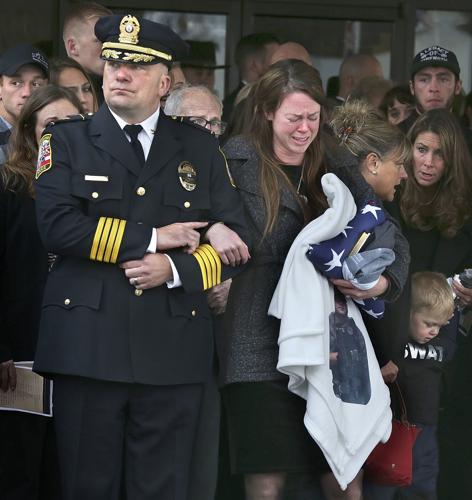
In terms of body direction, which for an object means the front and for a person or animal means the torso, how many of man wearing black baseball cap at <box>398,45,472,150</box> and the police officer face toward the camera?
2

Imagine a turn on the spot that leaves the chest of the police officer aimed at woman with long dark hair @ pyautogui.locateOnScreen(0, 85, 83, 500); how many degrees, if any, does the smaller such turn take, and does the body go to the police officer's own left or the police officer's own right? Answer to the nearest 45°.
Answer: approximately 135° to the police officer's own right

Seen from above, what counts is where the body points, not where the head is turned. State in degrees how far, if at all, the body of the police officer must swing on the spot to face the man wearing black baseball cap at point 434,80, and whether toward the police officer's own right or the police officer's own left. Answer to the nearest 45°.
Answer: approximately 135° to the police officer's own left

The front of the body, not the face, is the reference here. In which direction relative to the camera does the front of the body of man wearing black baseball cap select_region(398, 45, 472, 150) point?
toward the camera

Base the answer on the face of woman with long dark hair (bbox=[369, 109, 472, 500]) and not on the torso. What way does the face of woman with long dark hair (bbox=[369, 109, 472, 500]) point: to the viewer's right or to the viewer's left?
to the viewer's left

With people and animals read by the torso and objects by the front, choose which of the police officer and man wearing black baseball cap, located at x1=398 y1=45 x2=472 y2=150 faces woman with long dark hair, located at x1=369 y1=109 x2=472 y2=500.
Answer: the man wearing black baseball cap

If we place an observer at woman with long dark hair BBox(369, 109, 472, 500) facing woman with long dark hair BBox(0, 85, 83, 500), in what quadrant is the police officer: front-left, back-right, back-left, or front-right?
front-left

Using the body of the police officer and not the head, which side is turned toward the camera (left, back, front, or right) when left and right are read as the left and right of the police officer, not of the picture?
front

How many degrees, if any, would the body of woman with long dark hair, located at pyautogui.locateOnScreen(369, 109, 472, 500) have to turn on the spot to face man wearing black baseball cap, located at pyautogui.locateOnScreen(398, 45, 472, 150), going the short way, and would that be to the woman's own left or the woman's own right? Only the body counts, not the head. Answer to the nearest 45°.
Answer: approximately 135° to the woman's own right

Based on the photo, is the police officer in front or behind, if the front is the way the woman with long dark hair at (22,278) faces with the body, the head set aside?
in front

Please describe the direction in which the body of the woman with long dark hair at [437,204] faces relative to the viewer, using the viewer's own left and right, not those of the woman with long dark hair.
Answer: facing the viewer and to the left of the viewer

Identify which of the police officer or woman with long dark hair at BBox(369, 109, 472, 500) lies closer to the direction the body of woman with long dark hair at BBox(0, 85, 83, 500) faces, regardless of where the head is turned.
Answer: the police officer
